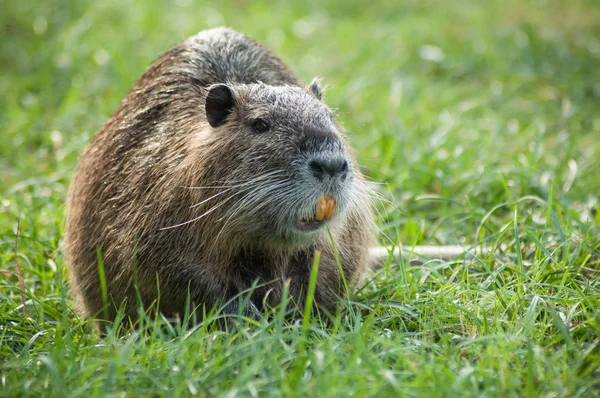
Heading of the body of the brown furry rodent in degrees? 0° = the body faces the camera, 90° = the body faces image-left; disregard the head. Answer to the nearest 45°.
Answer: approximately 315°
